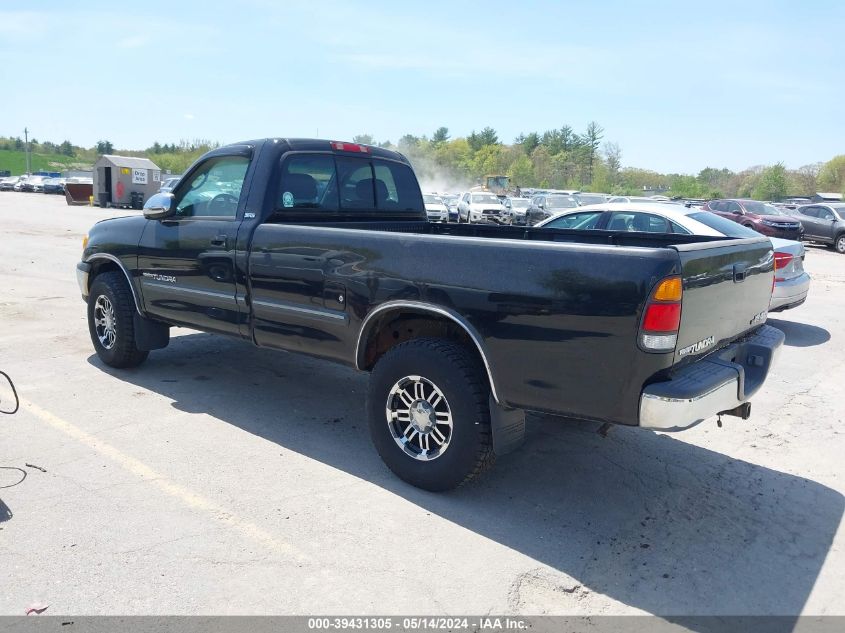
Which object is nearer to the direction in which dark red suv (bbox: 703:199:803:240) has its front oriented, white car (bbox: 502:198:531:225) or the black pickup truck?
the black pickup truck

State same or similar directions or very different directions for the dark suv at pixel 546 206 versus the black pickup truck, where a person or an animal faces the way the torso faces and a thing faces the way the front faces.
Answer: very different directions

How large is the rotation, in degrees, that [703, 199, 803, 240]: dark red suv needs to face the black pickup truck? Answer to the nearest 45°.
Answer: approximately 45° to its right

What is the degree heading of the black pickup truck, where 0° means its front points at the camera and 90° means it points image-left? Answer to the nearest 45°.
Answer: approximately 135°

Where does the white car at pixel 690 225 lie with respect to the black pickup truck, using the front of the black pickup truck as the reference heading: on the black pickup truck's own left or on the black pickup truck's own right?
on the black pickup truck's own right

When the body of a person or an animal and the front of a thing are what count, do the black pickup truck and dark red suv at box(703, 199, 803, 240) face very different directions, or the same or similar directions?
very different directions

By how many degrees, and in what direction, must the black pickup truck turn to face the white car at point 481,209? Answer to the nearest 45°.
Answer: approximately 45° to its right

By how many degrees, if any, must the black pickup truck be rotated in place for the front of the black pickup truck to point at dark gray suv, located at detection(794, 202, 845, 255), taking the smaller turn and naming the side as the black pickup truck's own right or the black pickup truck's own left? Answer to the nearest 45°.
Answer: approximately 90° to the black pickup truck's own right

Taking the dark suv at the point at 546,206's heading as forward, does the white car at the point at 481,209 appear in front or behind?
behind
